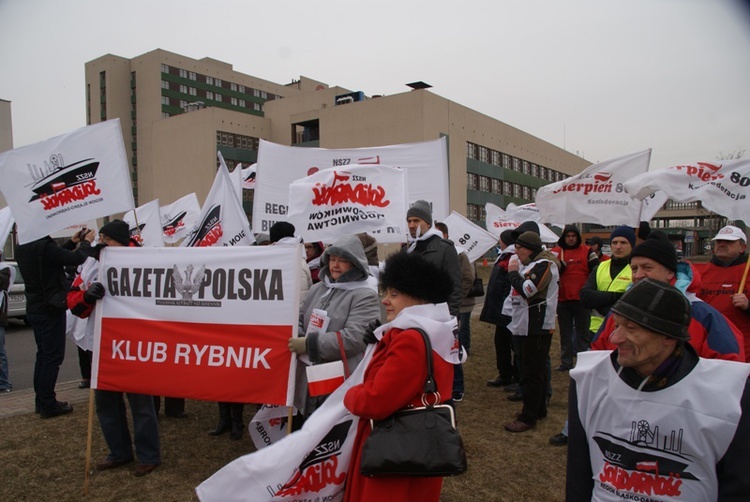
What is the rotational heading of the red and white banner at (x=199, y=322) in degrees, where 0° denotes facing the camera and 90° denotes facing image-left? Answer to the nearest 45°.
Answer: approximately 0°

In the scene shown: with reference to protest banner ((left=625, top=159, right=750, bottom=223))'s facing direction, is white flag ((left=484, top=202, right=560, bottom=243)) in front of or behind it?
behind

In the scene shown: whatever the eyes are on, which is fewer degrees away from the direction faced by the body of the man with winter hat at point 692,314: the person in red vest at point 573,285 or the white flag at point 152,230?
the white flag

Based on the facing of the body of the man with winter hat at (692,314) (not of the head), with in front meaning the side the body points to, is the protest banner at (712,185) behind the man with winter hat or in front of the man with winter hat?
behind

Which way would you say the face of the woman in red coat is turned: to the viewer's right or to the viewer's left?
to the viewer's left

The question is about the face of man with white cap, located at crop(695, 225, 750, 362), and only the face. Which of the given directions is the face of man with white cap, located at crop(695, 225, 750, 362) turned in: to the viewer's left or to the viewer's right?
to the viewer's left

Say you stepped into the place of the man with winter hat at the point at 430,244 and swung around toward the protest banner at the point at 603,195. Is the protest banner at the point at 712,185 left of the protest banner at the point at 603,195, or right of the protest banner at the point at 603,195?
right

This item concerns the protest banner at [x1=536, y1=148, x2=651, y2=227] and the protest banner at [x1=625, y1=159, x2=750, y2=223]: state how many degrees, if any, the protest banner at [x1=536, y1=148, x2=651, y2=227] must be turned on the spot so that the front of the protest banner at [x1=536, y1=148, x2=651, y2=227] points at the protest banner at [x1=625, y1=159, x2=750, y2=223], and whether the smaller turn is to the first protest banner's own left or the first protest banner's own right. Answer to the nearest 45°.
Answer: approximately 45° to the first protest banner's own left

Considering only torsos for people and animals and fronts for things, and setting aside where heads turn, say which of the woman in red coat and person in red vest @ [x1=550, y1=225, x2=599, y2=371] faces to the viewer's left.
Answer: the woman in red coat

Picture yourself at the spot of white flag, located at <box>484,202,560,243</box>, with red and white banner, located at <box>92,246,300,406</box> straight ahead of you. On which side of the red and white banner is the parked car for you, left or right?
right
